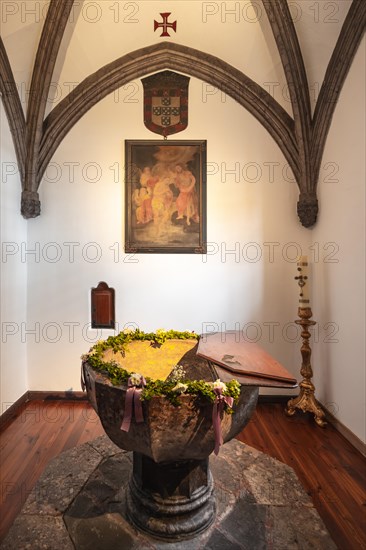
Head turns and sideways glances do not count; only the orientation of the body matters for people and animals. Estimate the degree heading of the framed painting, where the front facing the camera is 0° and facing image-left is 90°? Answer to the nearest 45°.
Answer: approximately 0°

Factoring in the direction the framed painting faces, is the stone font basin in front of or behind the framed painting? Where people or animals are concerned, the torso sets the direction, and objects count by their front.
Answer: in front

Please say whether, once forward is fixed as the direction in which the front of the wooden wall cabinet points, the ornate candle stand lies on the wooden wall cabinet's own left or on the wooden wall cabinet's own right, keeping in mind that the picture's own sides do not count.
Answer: on the wooden wall cabinet's own left

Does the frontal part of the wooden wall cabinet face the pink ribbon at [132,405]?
yes

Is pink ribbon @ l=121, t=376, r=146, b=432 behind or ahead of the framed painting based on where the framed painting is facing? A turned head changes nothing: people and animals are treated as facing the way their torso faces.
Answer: ahead

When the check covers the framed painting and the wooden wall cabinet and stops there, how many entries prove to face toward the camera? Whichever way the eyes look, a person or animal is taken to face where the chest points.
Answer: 2

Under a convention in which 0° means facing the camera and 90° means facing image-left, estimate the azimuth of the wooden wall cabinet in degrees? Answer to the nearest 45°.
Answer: approximately 0°
